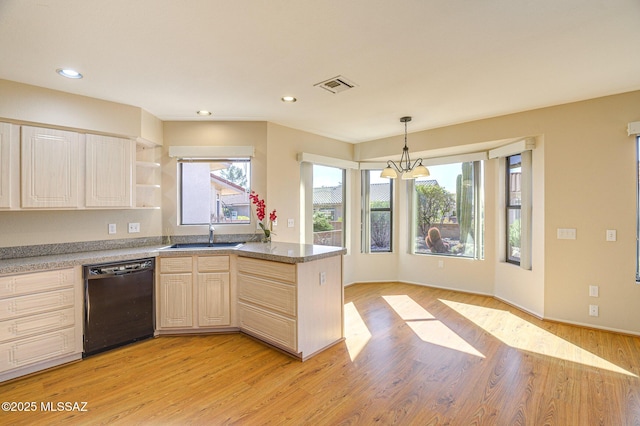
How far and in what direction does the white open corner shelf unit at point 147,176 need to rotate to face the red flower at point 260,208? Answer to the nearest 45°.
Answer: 0° — it already faces it

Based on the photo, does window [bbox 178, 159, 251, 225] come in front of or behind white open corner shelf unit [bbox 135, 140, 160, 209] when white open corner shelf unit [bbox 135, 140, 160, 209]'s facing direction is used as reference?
in front

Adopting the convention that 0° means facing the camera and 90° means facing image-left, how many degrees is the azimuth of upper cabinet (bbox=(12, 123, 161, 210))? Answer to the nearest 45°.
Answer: approximately 315°

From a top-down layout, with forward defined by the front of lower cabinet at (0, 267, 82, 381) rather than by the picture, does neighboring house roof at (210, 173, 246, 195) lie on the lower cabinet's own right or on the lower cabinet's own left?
on the lower cabinet's own left

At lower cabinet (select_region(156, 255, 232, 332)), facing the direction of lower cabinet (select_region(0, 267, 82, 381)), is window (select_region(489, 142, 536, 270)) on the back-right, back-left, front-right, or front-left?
back-left

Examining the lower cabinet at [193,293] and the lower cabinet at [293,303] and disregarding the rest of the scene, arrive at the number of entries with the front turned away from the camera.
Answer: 0

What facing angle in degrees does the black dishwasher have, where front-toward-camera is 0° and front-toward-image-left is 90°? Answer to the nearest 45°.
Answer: approximately 315°

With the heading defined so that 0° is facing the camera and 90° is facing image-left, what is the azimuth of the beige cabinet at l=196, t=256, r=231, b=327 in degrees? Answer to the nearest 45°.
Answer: approximately 0°
